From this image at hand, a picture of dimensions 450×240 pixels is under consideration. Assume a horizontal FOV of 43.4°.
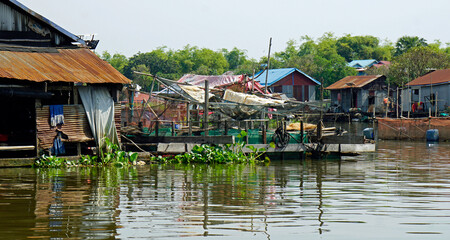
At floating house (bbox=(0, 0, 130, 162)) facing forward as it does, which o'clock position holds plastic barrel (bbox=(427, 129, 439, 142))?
The plastic barrel is roughly at 8 o'clock from the floating house.

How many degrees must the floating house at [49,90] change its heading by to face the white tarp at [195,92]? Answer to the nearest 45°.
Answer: approximately 135° to its left

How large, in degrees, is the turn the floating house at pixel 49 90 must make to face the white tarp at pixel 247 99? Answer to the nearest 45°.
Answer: approximately 90° to its left

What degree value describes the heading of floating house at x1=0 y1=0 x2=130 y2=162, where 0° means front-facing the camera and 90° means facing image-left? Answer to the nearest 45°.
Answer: approximately 0°
